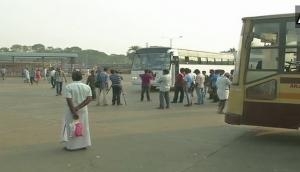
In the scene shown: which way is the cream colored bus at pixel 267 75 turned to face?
to the viewer's left

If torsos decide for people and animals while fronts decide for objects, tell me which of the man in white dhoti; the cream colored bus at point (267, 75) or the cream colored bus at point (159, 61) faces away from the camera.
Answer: the man in white dhoti

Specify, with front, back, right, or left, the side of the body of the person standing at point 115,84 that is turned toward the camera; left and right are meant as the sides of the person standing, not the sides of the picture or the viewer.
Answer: back

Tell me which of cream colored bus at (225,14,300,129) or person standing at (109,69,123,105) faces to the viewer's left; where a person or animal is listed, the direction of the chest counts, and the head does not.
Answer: the cream colored bus

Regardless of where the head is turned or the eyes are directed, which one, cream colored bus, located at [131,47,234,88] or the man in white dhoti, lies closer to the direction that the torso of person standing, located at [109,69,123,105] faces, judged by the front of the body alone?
the cream colored bus

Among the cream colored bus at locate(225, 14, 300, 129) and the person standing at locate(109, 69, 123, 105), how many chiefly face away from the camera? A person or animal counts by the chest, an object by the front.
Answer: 1

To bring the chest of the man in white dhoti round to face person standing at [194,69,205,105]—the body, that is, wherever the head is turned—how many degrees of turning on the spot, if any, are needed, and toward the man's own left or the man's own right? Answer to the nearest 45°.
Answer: approximately 45° to the man's own right

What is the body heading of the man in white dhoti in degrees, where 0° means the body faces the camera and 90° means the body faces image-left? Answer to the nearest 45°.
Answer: approximately 180°

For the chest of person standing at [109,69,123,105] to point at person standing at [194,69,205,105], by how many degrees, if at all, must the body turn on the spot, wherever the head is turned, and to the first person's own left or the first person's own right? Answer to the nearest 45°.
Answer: approximately 90° to the first person's own right

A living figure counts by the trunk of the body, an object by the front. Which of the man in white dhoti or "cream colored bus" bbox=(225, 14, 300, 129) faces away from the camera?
the man in white dhoti
